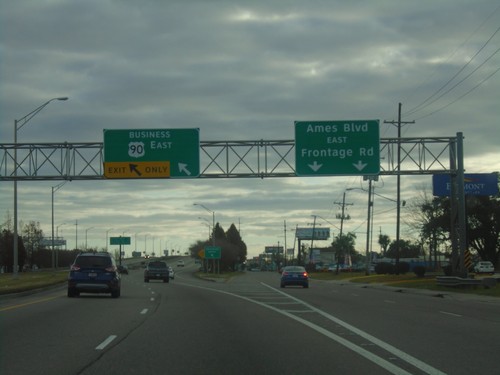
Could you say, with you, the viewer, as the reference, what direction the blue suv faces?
facing away from the viewer

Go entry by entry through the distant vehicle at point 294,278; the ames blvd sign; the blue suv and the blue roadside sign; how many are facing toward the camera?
2

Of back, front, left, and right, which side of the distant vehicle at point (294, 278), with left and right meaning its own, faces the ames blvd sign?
back

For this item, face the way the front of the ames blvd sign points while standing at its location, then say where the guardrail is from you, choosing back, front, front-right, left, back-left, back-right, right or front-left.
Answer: back-left

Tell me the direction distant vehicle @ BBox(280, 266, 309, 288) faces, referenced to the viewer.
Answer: facing away from the viewer
